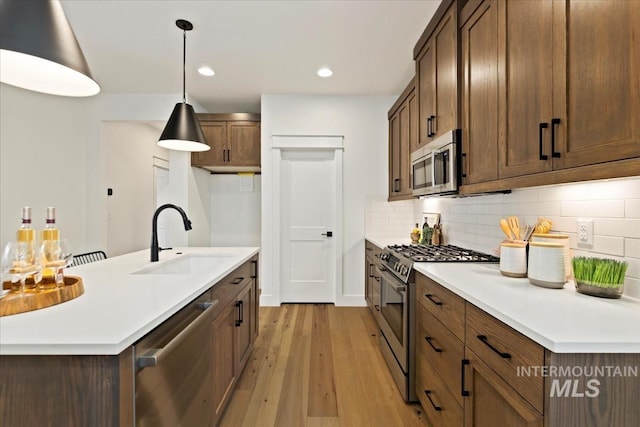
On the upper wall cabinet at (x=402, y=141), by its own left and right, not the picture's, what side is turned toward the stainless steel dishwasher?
left

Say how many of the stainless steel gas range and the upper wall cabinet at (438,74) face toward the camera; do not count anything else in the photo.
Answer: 0

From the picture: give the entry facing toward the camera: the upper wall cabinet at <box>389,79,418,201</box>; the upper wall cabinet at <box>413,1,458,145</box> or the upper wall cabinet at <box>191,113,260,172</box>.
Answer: the upper wall cabinet at <box>191,113,260,172</box>

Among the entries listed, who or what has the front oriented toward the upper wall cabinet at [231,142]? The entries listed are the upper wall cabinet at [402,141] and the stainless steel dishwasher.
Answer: the upper wall cabinet at [402,141]

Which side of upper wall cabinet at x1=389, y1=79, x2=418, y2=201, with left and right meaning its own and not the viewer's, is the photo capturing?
left

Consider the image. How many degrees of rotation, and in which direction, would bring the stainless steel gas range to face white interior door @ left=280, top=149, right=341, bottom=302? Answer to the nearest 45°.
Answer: approximately 45° to its right

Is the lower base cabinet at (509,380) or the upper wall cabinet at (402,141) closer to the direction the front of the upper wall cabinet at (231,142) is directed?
the lower base cabinet

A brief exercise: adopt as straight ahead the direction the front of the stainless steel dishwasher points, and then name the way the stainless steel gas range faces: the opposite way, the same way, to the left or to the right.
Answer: the opposite way

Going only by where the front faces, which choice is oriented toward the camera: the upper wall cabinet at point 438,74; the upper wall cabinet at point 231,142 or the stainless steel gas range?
the upper wall cabinet at point 231,142

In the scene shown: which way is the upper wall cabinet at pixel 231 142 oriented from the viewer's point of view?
toward the camera

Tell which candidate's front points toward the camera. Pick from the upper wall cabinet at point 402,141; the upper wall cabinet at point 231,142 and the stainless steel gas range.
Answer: the upper wall cabinet at point 231,142

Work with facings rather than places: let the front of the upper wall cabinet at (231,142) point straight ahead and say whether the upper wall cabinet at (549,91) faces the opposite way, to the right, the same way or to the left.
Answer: to the right

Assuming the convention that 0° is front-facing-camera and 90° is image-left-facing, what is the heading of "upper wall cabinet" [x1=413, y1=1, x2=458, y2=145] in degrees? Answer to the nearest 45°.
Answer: approximately 90°

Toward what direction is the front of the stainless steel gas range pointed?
to the viewer's left

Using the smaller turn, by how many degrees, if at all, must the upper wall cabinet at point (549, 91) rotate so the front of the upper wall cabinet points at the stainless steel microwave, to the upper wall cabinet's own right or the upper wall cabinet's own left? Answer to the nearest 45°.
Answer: approximately 90° to the upper wall cabinet's own right

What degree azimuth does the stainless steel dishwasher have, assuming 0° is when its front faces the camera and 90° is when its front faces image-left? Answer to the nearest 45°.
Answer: approximately 315°

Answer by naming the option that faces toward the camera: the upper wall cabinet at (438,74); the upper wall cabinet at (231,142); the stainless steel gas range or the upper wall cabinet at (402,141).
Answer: the upper wall cabinet at (231,142)
